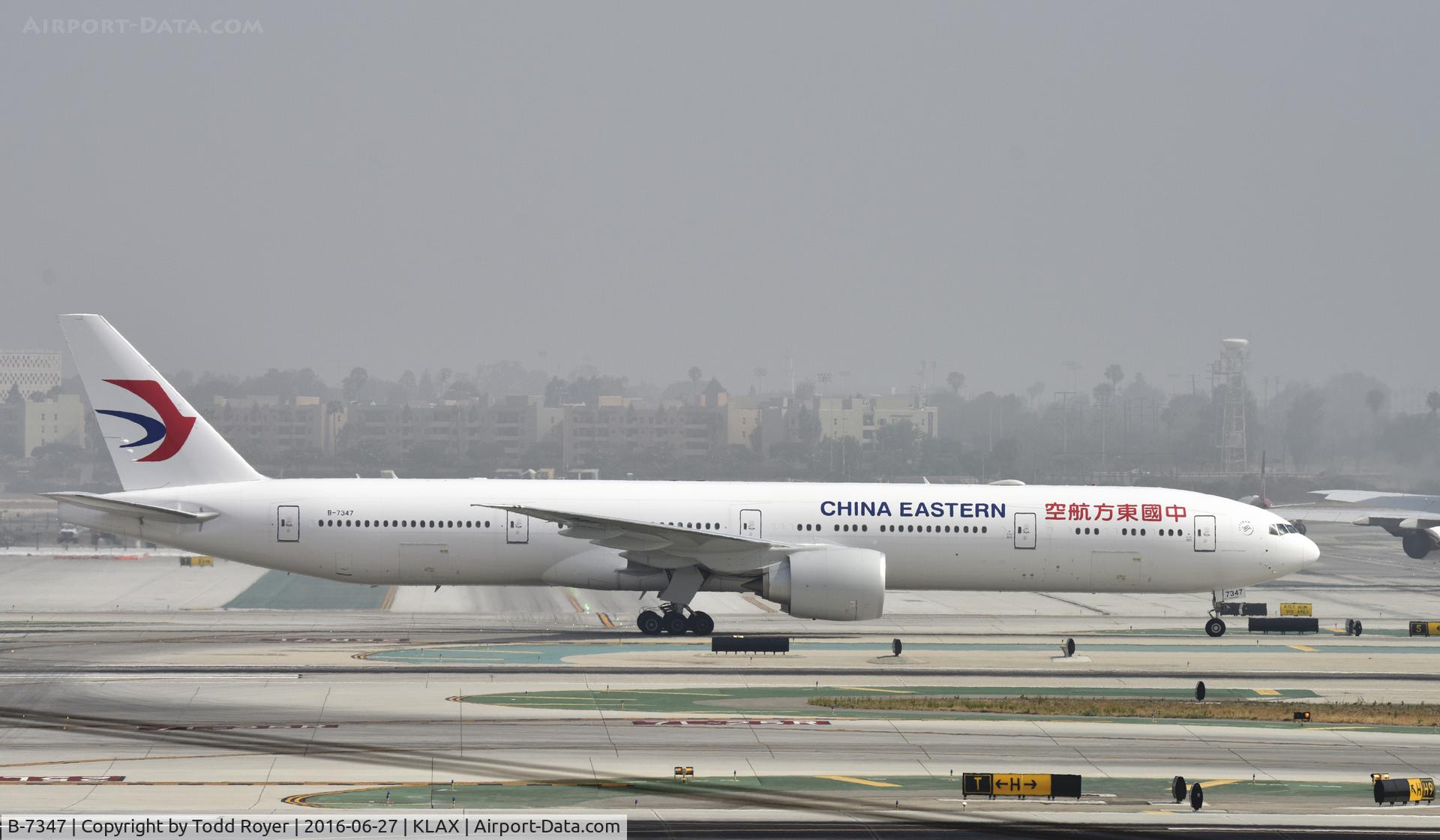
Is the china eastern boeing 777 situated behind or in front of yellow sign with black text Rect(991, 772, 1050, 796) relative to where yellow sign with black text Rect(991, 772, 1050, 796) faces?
behind

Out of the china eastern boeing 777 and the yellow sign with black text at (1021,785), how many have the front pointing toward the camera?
1

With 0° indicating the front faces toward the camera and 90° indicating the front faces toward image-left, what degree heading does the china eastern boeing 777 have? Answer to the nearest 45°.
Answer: approximately 270°

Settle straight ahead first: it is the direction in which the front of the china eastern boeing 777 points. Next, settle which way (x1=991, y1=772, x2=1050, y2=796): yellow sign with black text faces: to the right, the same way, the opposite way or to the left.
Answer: to the right

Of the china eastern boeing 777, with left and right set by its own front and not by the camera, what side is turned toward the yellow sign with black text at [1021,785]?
right

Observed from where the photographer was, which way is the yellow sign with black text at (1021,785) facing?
facing the viewer
